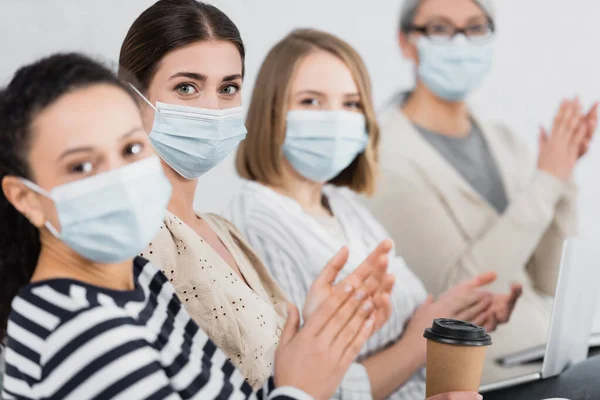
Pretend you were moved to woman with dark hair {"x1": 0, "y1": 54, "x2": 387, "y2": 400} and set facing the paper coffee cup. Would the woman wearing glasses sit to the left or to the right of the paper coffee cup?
left

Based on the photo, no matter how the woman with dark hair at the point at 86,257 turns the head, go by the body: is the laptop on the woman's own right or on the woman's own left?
on the woman's own left

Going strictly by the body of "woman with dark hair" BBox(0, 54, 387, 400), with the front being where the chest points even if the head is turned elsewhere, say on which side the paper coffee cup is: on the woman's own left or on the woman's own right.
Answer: on the woman's own left

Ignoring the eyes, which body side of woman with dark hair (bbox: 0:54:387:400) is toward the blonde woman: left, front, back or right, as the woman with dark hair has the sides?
left

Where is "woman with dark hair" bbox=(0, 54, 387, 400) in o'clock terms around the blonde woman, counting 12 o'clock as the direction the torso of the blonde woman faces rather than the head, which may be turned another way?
The woman with dark hair is roughly at 2 o'clock from the blonde woman.

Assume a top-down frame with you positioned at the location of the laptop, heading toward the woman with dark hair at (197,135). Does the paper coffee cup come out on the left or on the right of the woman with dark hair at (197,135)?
left

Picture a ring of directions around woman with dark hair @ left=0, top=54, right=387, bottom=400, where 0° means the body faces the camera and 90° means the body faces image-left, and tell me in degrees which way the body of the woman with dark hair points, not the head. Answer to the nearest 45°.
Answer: approximately 315°

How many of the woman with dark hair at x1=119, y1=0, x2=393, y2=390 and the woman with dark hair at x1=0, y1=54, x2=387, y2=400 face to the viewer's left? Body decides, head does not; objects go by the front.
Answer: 0

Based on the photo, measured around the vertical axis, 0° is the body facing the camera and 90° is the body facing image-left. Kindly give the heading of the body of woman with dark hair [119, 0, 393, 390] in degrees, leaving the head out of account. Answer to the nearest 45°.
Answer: approximately 315°

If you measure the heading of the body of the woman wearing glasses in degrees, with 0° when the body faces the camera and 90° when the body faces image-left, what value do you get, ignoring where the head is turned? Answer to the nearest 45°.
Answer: approximately 315°
